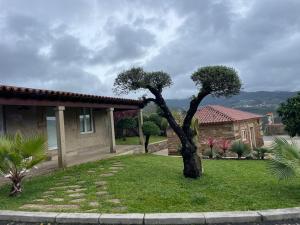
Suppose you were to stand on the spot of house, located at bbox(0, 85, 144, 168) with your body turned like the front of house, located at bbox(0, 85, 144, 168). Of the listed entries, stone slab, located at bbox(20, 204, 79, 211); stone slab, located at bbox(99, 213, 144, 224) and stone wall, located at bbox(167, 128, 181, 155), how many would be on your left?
1

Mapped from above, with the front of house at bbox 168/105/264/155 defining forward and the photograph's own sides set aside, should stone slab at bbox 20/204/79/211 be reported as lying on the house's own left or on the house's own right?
on the house's own right

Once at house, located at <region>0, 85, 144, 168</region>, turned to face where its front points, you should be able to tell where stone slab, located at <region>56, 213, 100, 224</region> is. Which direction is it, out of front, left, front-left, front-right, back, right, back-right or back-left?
front-right

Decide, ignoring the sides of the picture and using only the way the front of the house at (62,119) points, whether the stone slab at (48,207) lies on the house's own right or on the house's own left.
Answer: on the house's own right

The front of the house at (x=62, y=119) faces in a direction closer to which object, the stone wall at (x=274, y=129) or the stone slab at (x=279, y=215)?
the stone slab

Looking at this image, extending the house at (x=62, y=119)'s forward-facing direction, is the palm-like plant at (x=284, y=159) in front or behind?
in front

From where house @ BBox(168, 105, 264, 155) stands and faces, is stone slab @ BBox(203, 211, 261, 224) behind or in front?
in front

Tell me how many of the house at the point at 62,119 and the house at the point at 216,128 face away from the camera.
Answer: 0

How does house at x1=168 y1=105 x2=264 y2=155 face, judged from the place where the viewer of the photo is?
facing the viewer and to the right of the viewer

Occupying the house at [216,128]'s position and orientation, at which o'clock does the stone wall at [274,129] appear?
The stone wall is roughly at 8 o'clock from the house.

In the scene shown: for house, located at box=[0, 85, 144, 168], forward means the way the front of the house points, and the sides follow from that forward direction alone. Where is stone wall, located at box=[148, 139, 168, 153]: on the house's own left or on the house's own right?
on the house's own left

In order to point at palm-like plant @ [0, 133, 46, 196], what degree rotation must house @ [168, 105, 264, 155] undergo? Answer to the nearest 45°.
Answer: approximately 45° to its right

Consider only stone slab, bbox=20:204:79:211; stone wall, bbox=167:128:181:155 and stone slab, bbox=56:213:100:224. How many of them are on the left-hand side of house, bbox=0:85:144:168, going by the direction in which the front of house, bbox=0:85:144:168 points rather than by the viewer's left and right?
1
